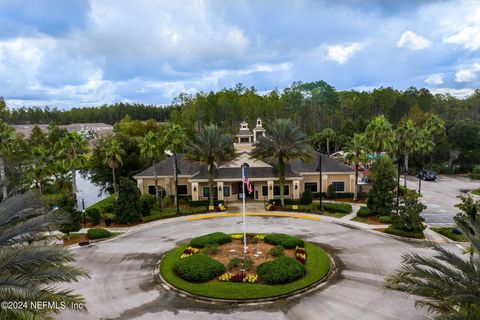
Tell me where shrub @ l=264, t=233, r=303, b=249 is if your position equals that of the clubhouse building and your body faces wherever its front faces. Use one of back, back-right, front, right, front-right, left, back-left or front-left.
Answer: front

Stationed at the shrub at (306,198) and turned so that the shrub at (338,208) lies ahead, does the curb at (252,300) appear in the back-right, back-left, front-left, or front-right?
front-right

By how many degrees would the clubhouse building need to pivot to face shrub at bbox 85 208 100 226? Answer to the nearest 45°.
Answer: approximately 45° to its right

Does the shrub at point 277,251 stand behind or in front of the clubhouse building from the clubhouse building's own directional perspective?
in front

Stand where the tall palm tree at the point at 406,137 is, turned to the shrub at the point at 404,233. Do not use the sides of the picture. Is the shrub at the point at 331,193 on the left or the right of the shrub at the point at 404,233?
right

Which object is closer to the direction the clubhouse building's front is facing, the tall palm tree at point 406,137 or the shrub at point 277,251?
the shrub

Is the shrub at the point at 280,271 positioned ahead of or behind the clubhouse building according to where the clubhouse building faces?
ahead

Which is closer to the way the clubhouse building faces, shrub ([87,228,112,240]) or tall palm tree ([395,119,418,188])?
the shrub

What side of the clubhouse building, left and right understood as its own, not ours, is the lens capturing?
front

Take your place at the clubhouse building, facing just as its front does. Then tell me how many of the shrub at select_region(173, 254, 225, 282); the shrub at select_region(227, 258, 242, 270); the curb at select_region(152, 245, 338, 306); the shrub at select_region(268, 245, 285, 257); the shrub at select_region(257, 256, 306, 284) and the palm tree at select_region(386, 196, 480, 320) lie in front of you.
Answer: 6

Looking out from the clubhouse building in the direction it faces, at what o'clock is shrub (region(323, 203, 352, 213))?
The shrub is roughly at 10 o'clock from the clubhouse building.

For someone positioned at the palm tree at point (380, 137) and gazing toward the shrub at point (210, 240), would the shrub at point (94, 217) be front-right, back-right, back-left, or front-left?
front-right

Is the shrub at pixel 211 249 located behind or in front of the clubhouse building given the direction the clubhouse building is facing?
in front

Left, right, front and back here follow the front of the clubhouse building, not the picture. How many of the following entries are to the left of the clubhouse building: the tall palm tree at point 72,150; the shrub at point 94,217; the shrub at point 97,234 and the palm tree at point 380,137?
1

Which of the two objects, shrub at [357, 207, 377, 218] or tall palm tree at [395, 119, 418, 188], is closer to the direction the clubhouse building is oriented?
the shrub
